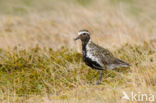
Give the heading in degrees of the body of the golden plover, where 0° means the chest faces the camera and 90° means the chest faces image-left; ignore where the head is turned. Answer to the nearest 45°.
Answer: approximately 90°
